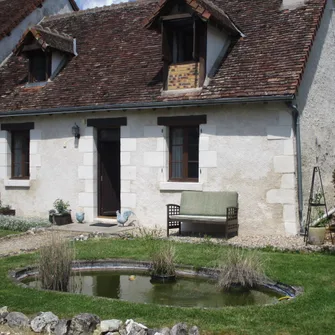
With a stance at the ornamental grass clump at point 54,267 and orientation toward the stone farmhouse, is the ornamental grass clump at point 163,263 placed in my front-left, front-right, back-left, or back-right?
front-right

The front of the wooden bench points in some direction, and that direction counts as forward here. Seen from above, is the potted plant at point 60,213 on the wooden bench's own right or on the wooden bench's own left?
on the wooden bench's own right

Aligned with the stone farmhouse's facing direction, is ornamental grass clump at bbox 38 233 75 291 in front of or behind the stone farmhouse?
in front

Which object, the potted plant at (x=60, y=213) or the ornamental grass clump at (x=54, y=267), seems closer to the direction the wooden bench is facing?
the ornamental grass clump

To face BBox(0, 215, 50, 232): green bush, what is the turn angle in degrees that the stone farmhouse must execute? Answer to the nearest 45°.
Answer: approximately 45° to its right

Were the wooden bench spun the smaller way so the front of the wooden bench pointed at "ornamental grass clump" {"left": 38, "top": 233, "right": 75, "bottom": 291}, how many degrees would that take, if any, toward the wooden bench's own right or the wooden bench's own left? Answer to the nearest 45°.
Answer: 0° — it already faces it

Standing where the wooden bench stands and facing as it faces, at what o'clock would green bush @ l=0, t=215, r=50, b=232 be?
The green bush is roughly at 2 o'clock from the wooden bench.

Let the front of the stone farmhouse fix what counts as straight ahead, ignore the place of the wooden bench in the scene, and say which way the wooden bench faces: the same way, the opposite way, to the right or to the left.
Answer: the same way

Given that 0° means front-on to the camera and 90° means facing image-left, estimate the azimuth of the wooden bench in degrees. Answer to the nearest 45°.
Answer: approximately 45°

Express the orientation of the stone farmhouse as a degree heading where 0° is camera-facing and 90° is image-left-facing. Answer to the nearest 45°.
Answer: approximately 45°

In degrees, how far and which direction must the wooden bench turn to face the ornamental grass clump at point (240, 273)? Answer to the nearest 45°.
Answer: approximately 45° to its left

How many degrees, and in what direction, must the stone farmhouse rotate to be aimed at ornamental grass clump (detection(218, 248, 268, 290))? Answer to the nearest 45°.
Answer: approximately 45° to its left
